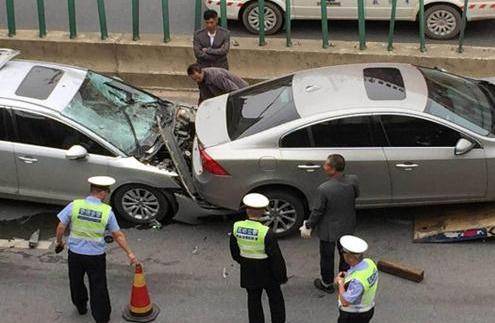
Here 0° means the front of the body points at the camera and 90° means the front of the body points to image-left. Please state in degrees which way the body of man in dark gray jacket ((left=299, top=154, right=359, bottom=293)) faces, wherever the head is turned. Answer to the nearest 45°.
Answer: approximately 135°

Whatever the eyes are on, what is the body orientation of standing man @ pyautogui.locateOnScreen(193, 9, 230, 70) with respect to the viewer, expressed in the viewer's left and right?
facing the viewer

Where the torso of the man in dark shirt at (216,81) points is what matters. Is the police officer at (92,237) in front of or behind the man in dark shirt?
in front

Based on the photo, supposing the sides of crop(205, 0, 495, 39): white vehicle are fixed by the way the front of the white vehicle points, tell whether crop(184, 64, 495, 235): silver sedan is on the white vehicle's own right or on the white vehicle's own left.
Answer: on the white vehicle's own left

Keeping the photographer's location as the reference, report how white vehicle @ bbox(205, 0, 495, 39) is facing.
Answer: facing to the left of the viewer

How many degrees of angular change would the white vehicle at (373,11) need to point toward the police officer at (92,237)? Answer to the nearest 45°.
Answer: approximately 90° to its left

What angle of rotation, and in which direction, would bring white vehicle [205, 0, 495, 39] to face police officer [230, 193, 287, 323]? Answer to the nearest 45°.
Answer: approximately 90° to its left

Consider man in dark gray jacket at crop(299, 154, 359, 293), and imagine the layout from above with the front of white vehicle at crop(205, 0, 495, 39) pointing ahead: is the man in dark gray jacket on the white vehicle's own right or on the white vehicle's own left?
on the white vehicle's own left

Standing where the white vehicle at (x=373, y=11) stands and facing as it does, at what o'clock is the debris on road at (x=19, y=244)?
The debris on road is roughly at 10 o'clock from the white vehicle.

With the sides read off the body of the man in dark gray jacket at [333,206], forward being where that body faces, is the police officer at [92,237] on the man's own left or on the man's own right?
on the man's own left

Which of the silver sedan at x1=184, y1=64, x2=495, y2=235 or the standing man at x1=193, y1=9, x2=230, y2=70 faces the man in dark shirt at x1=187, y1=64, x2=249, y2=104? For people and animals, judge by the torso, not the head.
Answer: the standing man

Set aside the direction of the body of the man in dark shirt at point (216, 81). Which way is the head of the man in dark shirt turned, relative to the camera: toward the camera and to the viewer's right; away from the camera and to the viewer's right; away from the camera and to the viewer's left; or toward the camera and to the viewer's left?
toward the camera and to the viewer's left

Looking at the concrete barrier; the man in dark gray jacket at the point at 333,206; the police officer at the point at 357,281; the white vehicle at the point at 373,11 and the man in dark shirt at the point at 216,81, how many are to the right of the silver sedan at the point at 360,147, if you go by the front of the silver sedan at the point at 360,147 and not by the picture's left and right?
2

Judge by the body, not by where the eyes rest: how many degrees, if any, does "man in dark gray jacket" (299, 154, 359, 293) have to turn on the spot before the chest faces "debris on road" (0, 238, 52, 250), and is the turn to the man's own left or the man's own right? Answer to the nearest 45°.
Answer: approximately 45° to the man's own left

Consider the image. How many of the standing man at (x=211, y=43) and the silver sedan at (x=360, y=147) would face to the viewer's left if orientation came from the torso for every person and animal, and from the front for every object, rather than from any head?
0

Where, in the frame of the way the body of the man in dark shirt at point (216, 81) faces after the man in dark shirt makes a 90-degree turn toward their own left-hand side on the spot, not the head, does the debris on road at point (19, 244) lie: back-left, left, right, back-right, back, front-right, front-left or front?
right

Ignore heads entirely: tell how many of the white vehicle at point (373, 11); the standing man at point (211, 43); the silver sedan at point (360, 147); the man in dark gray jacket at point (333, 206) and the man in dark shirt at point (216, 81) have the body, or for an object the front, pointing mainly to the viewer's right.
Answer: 1

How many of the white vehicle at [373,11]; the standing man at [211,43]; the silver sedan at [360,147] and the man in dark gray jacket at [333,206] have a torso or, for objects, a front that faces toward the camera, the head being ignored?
1

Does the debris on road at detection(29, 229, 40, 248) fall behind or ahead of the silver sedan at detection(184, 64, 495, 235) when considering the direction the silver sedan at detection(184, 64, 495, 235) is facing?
behind
